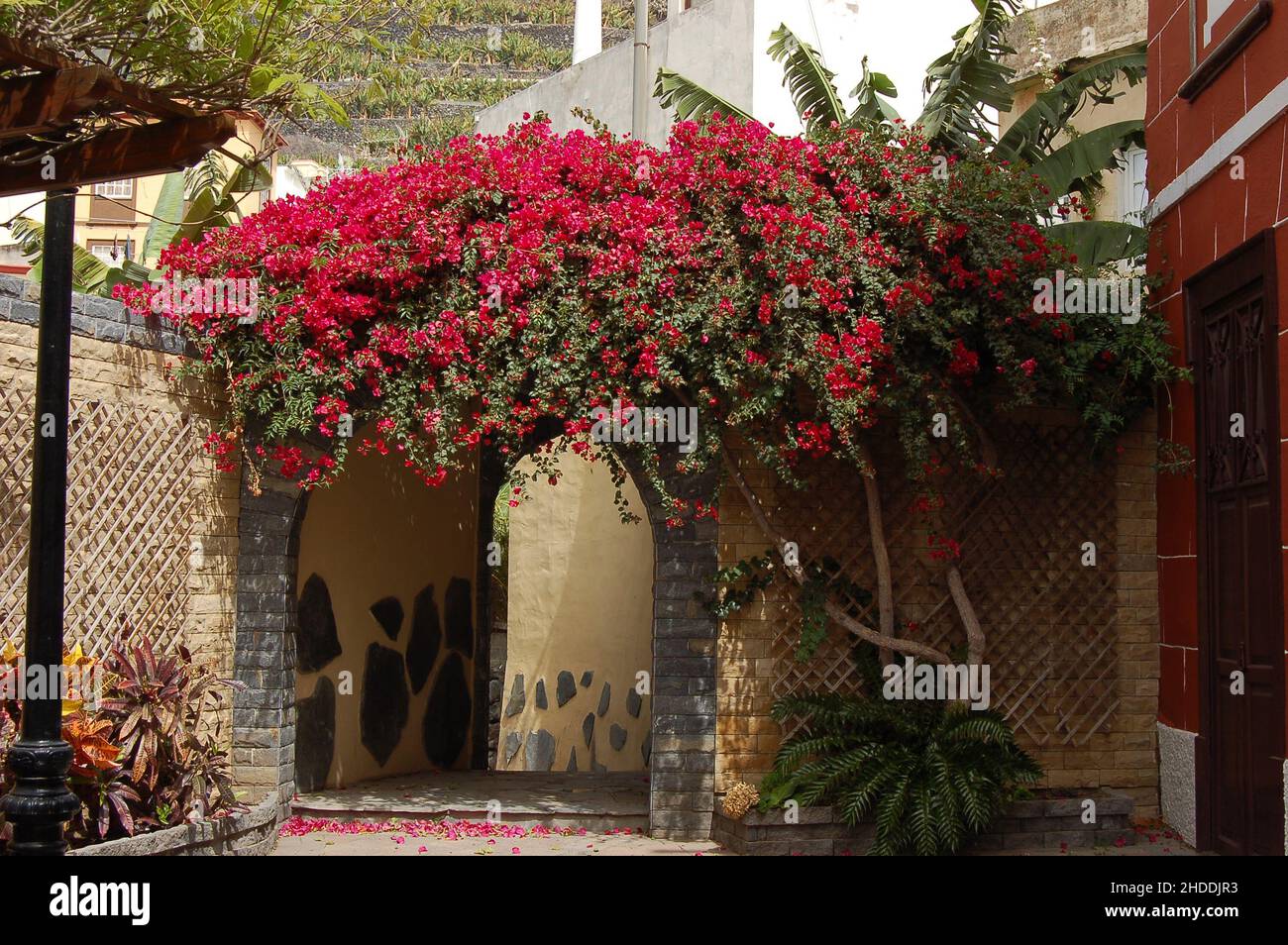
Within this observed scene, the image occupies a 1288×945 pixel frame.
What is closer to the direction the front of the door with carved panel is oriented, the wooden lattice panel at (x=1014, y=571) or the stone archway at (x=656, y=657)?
the stone archway

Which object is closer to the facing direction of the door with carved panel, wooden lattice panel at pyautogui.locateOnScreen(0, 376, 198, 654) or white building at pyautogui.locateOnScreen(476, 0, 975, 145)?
the wooden lattice panel

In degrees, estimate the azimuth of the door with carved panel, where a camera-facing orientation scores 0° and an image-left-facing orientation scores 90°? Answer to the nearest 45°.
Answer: approximately 45°

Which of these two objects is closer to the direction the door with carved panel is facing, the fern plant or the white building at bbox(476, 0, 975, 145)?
the fern plant

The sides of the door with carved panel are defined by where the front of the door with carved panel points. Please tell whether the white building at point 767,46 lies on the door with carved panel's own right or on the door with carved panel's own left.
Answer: on the door with carved panel's own right

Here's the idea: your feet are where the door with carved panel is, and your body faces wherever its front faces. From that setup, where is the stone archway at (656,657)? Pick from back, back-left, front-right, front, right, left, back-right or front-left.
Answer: front-right

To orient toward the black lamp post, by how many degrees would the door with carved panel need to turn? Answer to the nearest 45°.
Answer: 0° — it already faces it

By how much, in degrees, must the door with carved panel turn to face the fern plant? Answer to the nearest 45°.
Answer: approximately 45° to its right
